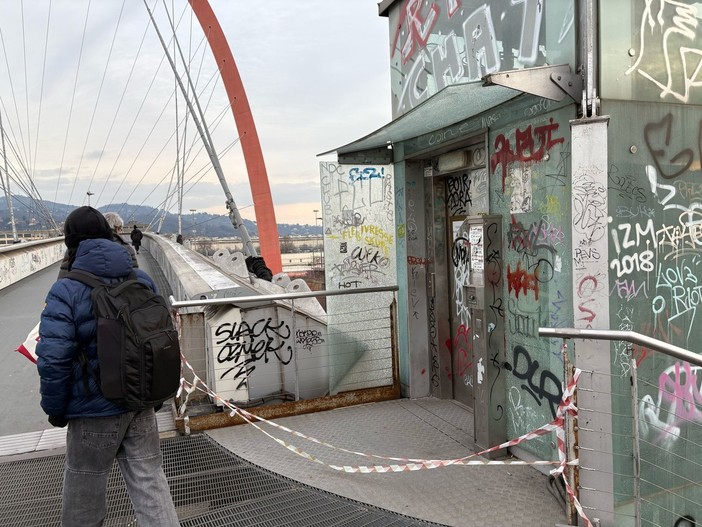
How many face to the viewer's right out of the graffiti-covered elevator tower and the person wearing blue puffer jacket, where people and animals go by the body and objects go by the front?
0

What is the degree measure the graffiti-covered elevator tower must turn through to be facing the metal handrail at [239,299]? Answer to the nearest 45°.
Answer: approximately 45° to its right

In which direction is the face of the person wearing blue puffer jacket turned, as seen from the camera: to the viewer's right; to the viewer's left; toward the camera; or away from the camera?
away from the camera

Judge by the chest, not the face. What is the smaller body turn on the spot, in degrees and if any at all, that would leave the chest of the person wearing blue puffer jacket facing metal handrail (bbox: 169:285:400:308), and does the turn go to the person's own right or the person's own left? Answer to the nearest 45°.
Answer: approximately 90° to the person's own right

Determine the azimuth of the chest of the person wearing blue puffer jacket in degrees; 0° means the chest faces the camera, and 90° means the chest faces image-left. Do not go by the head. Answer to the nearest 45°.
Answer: approximately 135°
